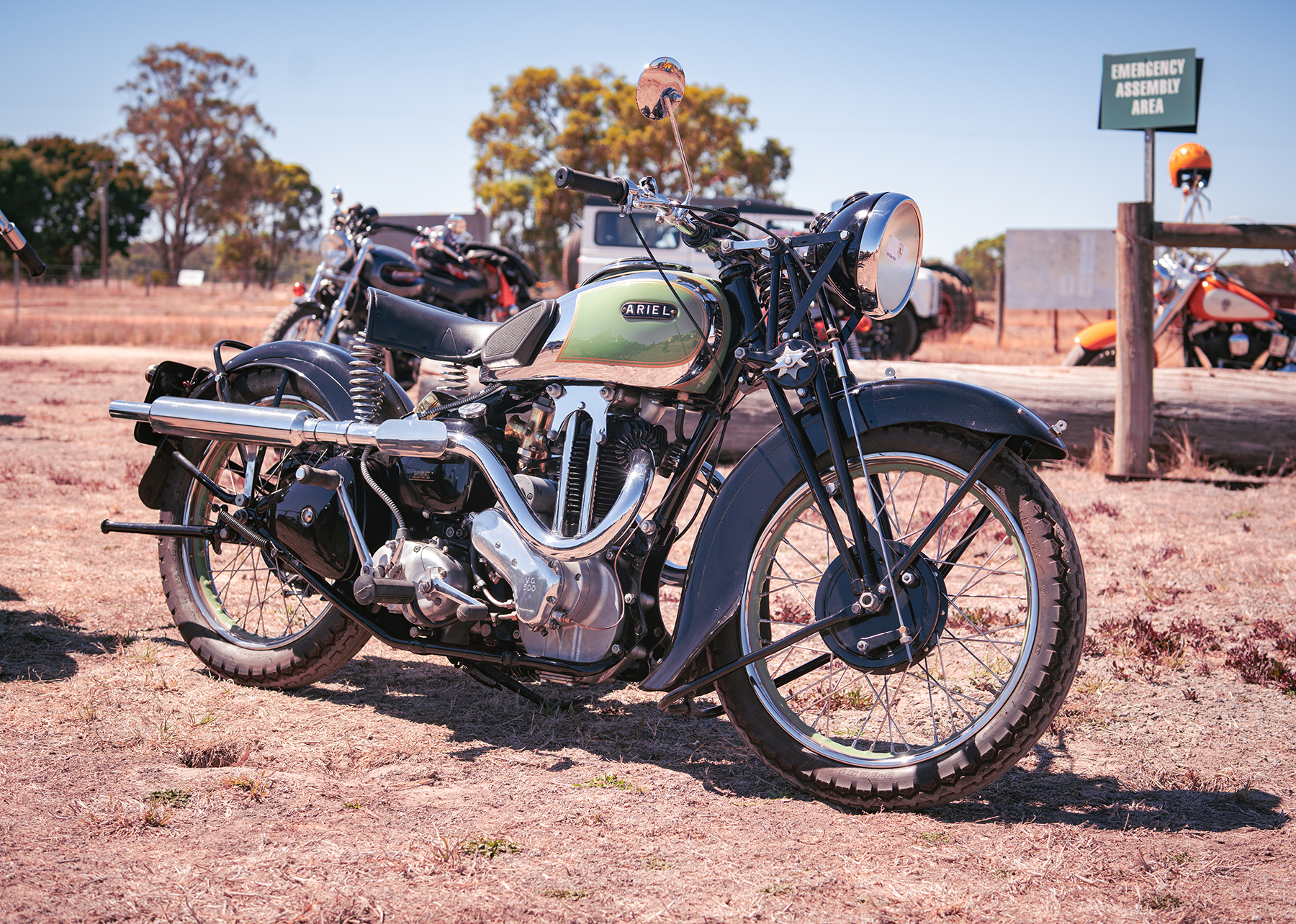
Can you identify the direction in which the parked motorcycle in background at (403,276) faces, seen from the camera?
facing the viewer and to the left of the viewer

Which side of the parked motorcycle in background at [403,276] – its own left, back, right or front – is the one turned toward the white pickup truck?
back

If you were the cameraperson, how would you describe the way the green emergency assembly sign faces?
facing the viewer

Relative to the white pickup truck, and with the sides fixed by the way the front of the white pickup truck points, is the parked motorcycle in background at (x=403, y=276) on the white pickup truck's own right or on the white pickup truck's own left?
on the white pickup truck's own right

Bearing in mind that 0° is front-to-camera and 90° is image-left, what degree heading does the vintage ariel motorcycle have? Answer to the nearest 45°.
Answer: approximately 315°

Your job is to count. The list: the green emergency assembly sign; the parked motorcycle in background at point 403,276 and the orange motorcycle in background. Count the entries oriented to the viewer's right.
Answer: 0

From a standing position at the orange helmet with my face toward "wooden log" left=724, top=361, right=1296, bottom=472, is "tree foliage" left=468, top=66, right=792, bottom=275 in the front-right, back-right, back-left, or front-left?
back-right

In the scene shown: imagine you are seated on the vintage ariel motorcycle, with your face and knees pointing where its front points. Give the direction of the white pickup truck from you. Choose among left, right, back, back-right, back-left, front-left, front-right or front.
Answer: back-left

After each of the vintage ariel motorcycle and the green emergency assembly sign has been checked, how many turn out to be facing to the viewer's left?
0

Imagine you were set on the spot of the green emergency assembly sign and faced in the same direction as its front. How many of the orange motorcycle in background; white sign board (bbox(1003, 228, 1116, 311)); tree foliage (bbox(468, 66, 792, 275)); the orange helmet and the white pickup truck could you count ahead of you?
0
